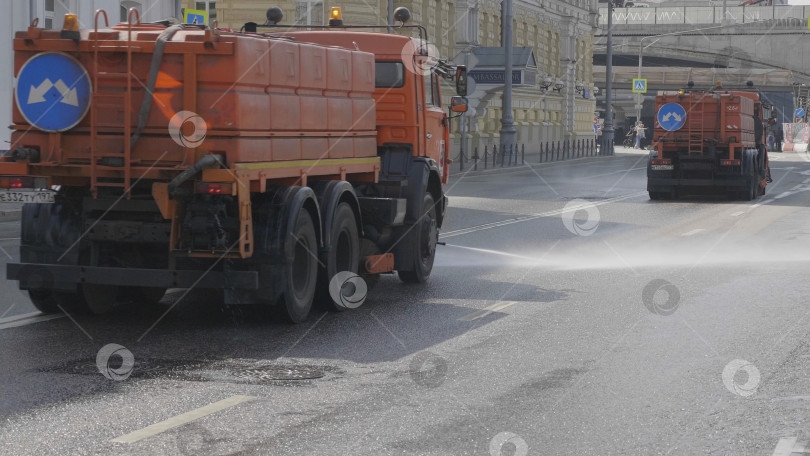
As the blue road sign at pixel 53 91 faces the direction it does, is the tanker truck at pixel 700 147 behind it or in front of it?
behind

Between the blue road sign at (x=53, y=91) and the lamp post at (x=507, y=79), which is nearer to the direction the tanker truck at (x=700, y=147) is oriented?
the lamp post

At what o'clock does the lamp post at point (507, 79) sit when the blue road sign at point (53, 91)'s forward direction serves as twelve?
The lamp post is roughly at 7 o'clock from the blue road sign.

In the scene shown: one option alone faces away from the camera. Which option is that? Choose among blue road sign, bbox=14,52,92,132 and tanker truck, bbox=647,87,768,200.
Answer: the tanker truck

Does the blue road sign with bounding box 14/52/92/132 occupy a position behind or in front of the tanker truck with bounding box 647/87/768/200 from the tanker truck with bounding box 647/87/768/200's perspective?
behind

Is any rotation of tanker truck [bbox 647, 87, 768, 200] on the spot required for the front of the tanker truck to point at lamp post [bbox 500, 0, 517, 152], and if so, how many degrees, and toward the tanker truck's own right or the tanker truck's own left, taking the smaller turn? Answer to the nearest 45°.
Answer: approximately 45° to the tanker truck's own left

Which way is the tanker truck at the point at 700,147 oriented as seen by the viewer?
away from the camera

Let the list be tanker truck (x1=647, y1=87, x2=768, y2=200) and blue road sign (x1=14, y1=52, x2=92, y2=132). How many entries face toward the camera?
1

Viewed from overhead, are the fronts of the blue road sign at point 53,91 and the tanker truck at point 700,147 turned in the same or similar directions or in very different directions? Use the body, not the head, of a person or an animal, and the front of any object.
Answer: very different directions

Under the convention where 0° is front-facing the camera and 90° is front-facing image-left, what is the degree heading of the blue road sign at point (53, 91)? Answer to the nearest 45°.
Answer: approximately 0°
